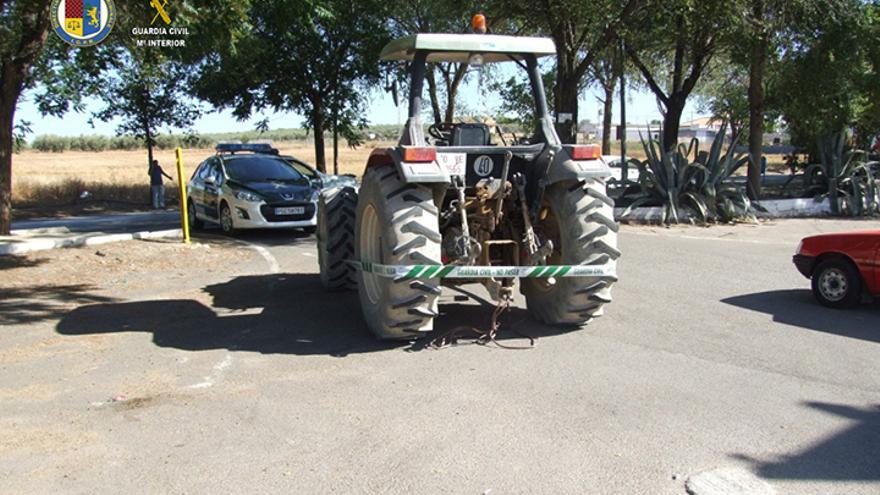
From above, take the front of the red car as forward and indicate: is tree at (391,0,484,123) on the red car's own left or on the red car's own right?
on the red car's own right

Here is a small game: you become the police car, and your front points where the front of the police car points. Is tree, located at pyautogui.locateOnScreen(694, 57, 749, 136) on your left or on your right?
on your left

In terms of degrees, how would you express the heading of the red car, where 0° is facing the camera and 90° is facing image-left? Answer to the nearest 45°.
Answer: approximately 90°

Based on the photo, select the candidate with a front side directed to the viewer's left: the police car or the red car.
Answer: the red car

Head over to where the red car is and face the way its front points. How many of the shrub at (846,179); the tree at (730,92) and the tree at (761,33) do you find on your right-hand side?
3

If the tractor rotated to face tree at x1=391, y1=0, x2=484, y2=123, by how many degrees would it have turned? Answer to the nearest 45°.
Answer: approximately 45° to its right

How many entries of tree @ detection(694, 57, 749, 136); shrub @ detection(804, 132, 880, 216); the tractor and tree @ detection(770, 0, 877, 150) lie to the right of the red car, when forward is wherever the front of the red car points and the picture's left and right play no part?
3

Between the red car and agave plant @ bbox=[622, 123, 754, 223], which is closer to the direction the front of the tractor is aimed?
the agave plant

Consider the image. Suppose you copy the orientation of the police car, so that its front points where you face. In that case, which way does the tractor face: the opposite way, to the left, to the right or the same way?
the opposite way

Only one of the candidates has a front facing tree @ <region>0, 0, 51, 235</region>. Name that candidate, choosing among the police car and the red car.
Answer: the red car

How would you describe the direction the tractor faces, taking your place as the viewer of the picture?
facing away from the viewer and to the left of the viewer

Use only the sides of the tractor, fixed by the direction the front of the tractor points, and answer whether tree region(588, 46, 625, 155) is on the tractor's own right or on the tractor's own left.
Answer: on the tractor's own right

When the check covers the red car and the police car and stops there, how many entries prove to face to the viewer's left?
1
